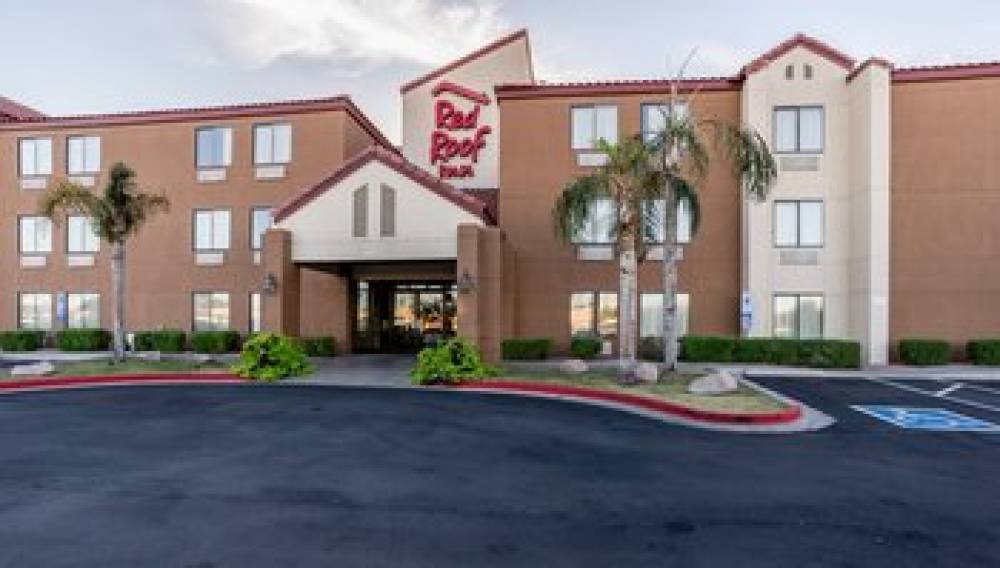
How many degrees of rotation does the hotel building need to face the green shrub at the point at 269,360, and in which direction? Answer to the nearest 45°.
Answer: approximately 45° to its right

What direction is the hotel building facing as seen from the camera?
toward the camera
